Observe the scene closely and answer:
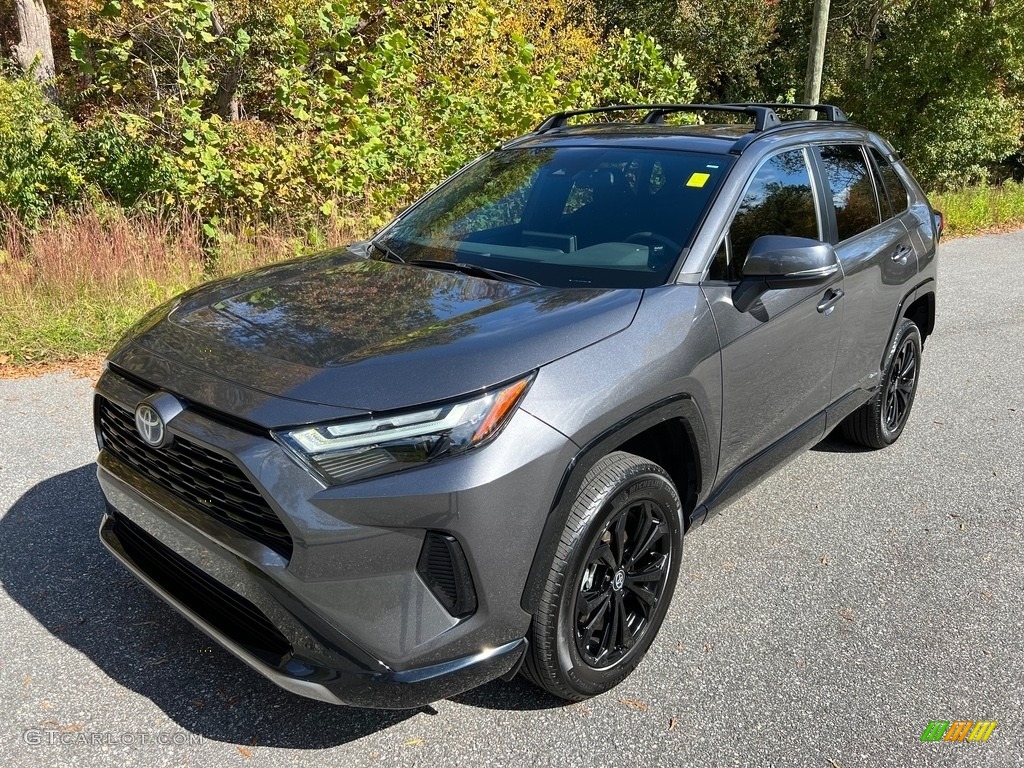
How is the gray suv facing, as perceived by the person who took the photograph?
facing the viewer and to the left of the viewer
